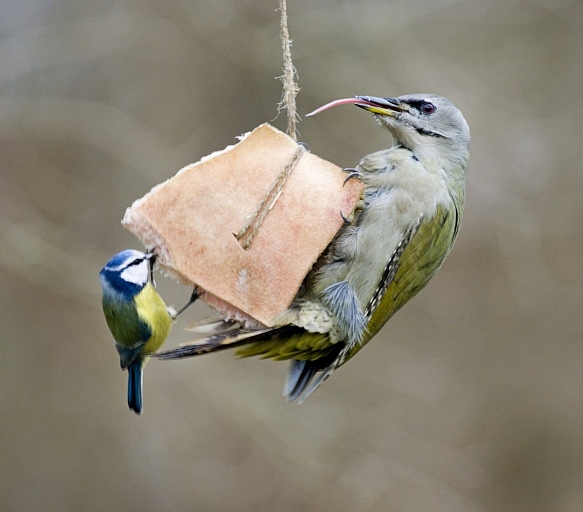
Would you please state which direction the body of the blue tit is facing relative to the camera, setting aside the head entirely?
to the viewer's right
